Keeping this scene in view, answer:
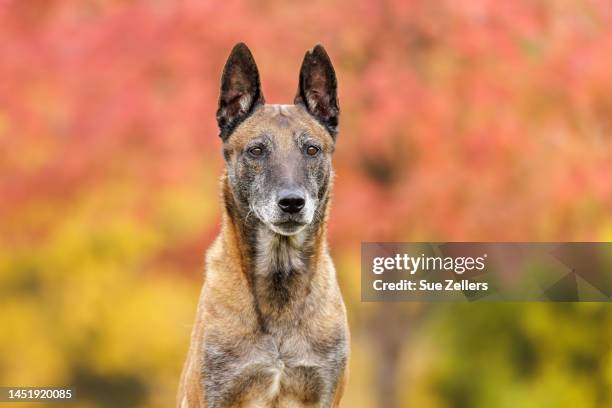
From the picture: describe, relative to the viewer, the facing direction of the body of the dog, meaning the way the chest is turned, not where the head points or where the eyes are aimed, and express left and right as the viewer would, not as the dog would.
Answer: facing the viewer
